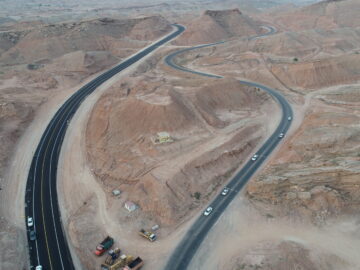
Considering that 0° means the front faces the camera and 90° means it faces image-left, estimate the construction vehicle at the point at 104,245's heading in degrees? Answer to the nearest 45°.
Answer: approximately 45°

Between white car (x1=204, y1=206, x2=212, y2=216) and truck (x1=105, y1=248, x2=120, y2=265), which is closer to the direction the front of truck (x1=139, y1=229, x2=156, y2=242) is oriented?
the white car

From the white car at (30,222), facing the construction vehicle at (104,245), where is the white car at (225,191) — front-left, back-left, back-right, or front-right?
front-left
